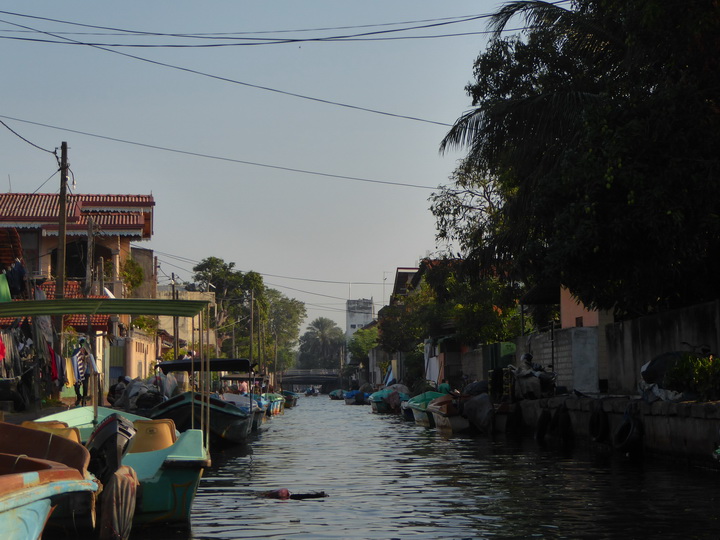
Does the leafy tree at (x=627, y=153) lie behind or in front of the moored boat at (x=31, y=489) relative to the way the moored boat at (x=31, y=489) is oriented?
in front

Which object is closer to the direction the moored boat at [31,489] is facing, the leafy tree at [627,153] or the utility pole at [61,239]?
the leafy tree

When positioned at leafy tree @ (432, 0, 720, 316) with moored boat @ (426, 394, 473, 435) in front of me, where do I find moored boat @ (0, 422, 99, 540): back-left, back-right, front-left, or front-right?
back-left
